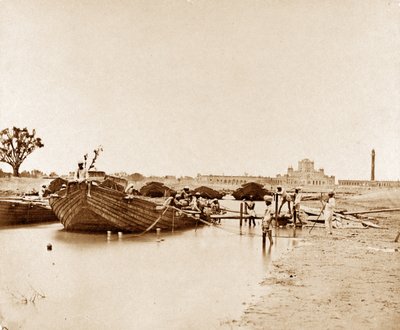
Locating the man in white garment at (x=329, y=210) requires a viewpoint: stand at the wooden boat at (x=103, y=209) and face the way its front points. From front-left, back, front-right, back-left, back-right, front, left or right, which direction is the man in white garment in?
back-left

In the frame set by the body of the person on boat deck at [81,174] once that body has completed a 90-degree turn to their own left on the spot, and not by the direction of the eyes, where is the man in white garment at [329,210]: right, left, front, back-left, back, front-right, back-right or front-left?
front

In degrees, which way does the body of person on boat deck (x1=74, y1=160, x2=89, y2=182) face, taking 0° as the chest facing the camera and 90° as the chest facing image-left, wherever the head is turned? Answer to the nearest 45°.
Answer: approximately 0°
